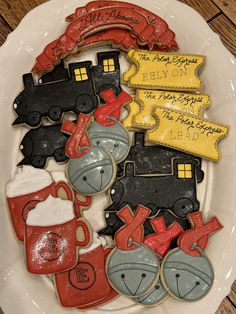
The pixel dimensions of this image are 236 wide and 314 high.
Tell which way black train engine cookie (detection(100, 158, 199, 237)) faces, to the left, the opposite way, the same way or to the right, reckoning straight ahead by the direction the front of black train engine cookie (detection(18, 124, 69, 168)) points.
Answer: the same way

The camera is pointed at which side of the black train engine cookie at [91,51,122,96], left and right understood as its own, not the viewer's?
left

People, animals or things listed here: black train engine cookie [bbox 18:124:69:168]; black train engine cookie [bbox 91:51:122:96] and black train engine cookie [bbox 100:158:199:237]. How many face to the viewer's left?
3

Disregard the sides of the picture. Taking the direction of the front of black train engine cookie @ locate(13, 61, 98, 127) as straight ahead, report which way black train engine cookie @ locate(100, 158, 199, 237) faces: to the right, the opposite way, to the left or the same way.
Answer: the same way

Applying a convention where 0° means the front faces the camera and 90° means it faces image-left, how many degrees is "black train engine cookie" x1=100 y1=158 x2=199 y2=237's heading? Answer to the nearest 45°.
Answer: approximately 90°

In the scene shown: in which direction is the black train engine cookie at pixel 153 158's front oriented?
to the viewer's left

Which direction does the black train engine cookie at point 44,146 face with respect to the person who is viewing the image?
facing to the left of the viewer

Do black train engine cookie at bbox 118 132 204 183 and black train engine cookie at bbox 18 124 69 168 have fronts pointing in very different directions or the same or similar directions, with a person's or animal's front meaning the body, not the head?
same or similar directions

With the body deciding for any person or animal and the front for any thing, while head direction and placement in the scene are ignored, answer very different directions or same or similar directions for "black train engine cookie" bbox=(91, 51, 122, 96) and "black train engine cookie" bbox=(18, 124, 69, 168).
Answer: same or similar directions
